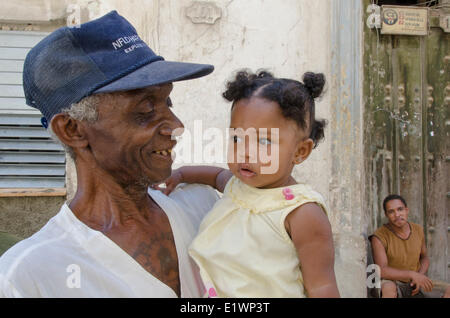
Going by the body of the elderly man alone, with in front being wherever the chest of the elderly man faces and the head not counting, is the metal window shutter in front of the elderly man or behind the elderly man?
behind

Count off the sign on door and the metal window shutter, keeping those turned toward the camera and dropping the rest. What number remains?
2

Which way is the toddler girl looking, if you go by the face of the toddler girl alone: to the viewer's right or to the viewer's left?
to the viewer's left

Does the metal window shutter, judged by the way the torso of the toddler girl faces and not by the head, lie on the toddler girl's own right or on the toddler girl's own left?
on the toddler girl's own right

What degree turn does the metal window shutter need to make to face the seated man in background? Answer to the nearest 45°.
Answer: approximately 90° to its left

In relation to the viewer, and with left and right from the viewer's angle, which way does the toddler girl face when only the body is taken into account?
facing the viewer and to the left of the viewer

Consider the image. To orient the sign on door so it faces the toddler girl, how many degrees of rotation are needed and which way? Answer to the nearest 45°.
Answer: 0° — it already faces them

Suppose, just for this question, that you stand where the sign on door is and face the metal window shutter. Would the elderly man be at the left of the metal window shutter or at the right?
left

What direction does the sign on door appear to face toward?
toward the camera

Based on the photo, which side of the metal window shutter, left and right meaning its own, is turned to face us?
front
